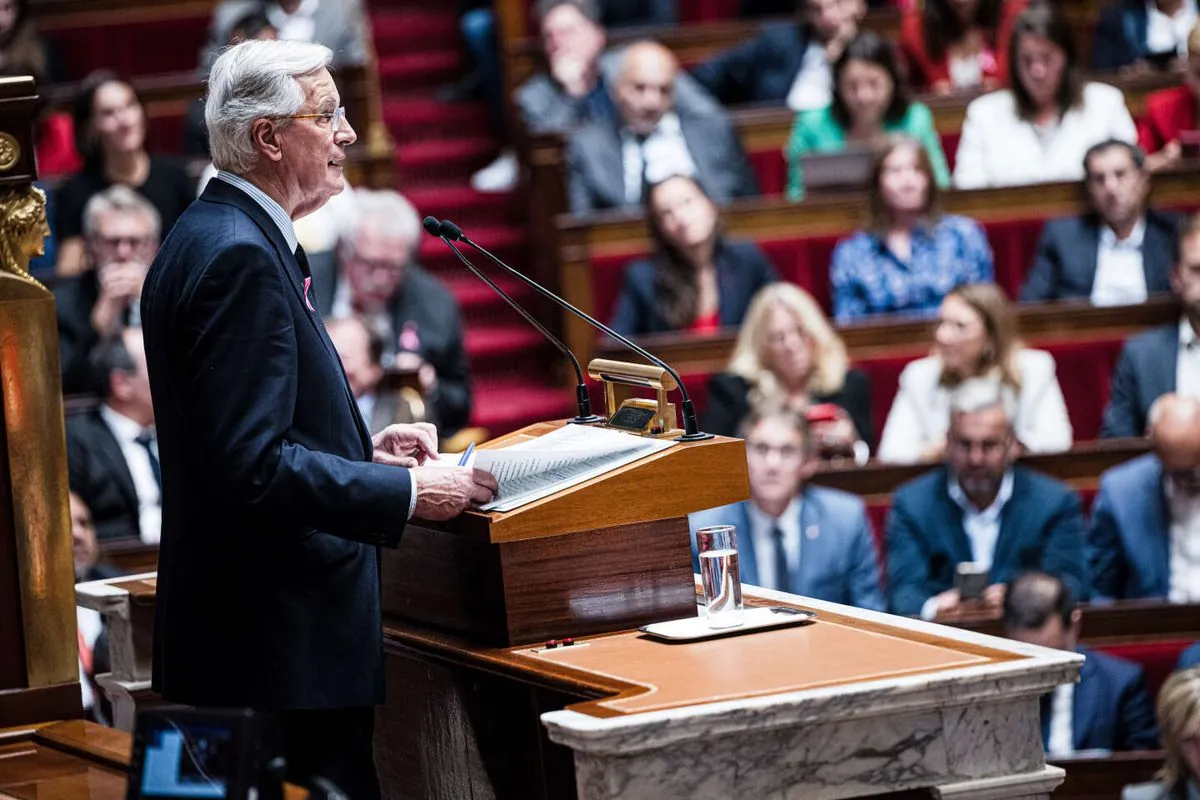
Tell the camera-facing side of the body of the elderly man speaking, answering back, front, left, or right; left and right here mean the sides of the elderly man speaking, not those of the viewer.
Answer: right

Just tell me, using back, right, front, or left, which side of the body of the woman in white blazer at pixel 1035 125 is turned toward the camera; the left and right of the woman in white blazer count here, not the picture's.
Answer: front

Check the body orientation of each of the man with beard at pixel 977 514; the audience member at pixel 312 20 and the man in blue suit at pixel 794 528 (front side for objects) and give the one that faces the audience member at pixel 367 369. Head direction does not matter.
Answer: the audience member at pixel 312 20

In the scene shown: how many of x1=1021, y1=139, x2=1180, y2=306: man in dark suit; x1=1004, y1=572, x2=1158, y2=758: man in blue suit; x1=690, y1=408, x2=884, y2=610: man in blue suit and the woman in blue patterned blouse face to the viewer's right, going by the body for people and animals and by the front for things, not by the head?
0

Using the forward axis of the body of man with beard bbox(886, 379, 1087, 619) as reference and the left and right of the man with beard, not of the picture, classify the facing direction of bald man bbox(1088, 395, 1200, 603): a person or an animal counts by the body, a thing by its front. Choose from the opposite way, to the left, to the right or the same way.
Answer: the same way

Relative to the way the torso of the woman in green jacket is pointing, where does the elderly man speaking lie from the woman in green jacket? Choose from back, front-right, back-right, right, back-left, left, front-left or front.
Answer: front

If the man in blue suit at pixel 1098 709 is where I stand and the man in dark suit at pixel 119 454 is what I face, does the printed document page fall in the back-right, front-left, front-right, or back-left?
front-left

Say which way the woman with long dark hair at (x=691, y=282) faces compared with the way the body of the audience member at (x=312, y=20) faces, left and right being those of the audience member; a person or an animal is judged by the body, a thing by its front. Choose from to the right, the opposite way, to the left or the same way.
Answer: the same way

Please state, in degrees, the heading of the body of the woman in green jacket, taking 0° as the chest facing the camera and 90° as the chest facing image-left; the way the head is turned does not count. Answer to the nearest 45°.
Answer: approximately 0°

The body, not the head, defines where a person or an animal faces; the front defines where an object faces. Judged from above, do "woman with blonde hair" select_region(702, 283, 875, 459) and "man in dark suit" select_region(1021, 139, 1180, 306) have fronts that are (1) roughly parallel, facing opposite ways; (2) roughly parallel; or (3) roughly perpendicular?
roughly parallel

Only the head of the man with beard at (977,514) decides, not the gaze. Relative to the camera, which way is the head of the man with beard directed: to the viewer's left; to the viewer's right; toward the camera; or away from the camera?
toward the camera

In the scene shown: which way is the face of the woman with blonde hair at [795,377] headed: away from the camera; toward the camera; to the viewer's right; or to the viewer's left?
toward the camera

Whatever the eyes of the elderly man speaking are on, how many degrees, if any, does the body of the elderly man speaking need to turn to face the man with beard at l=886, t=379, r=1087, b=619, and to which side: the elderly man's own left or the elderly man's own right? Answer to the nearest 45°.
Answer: approximately 45° to the elderly man's own left

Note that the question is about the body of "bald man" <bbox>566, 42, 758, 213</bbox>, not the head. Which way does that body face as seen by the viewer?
toward the camera
